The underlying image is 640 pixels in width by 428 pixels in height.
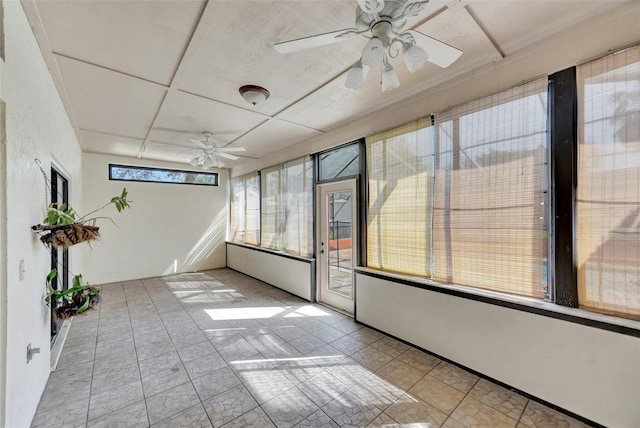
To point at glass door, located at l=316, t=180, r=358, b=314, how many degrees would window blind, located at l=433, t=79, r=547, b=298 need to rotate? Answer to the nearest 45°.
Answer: approximately 45° to its right

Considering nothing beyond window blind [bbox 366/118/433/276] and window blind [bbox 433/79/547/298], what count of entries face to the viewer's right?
0

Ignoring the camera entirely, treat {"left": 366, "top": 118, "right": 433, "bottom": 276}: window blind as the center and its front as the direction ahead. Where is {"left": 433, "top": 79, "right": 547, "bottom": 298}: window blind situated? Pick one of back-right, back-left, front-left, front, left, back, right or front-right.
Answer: left

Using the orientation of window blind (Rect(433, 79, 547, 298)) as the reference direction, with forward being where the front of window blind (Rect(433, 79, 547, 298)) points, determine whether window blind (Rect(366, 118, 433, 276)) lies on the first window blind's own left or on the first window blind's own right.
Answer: on the first window blind's own right

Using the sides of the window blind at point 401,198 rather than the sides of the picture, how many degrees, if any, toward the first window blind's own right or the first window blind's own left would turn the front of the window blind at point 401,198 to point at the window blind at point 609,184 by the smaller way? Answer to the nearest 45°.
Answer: approximately 90° to the first window blind's own left

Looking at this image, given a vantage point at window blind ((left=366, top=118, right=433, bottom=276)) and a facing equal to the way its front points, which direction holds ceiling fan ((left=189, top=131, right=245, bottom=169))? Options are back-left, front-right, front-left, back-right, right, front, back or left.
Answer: front-right

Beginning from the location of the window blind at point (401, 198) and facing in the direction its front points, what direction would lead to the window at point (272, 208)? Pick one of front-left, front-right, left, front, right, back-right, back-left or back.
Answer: right

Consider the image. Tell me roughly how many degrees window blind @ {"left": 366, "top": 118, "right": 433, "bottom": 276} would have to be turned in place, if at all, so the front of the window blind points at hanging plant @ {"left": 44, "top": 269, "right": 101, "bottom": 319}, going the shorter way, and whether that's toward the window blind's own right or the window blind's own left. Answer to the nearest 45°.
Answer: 0° — it already faces it

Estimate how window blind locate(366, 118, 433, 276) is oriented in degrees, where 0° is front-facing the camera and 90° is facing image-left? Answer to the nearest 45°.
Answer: approximately 45°

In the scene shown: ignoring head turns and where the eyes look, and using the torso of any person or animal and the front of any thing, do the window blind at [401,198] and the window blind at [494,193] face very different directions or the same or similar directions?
same or similar directions

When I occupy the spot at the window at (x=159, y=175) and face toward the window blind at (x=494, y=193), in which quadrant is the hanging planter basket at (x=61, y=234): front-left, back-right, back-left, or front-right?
front-right

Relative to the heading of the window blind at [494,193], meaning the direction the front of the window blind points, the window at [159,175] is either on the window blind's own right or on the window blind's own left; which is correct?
on the window blind's own right

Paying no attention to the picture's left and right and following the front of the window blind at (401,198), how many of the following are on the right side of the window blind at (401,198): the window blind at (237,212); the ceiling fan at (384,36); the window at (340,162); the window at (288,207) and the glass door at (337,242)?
4

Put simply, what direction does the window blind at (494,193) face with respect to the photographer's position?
facing the viewer and to the left of the viewer
